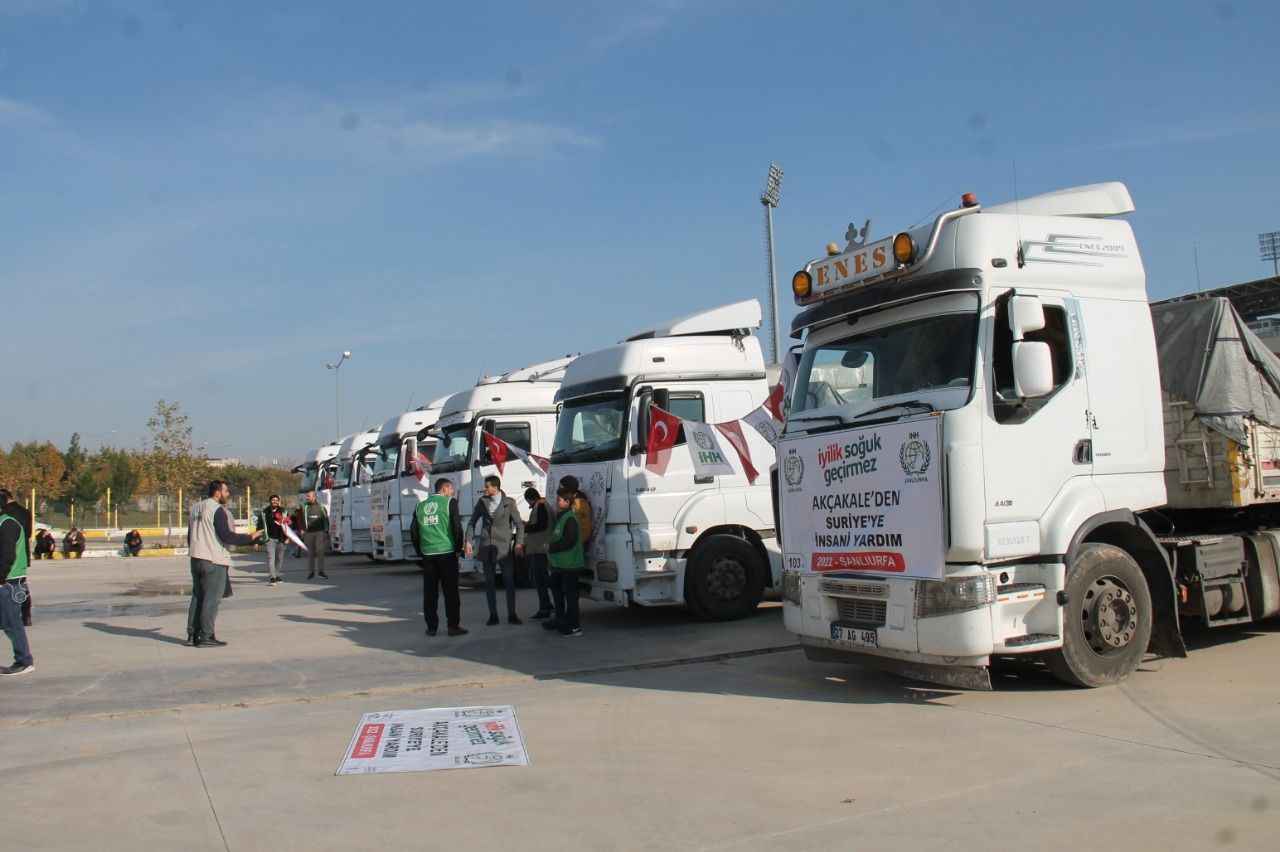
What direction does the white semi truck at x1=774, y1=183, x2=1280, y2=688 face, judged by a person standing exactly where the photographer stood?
facing the viewer and to the left of the viewer

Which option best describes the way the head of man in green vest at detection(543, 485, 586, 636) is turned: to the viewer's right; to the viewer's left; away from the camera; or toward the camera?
to the viewer's left

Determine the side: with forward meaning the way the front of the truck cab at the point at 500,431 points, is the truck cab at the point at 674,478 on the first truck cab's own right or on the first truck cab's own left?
on the first truck cab's own left

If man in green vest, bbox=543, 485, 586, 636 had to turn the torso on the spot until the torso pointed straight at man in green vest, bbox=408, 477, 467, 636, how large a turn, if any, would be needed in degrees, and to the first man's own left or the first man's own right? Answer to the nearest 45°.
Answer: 0° — they already face them

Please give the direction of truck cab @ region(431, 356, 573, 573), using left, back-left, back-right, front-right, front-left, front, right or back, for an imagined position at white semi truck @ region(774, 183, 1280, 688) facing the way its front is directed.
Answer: right

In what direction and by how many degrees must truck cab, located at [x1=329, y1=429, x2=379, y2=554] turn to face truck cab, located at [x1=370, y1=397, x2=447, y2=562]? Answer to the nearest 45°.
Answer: approximately 45° to its left

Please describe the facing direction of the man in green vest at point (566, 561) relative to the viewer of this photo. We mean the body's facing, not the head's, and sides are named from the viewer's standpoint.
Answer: facing to the left of the viewer

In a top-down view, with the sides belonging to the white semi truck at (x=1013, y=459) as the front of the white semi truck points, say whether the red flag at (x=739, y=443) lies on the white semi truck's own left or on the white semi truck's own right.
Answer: on the white semi truck's own right

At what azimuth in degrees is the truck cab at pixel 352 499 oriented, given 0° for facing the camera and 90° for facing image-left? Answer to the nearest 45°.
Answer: approximately 45°

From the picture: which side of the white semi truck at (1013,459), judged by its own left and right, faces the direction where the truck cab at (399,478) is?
right

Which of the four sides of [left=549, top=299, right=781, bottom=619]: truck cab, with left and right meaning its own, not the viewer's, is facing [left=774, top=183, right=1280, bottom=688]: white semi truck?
left

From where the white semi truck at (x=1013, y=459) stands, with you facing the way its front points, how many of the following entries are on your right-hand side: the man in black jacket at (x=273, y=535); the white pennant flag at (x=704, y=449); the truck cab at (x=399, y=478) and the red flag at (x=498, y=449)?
4

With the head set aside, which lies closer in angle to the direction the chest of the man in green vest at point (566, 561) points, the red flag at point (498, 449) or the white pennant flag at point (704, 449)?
the red flag

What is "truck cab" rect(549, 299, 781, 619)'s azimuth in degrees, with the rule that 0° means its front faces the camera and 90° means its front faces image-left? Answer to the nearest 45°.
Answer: approximately 45°
